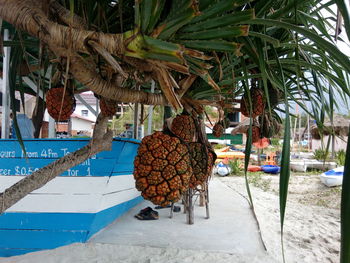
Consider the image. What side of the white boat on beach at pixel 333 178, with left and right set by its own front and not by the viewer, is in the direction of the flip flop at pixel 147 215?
front

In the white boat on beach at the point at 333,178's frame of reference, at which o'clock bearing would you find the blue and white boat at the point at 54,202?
The blue and white boat is roughly at 11 o'clock from the white boat on beach.

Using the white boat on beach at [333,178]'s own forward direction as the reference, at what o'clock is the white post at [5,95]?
The white post is roughly at 11 o'clock from the white boat on beach.

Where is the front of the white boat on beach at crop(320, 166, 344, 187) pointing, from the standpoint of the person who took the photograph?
facing the viewer and to the left of the viewer
